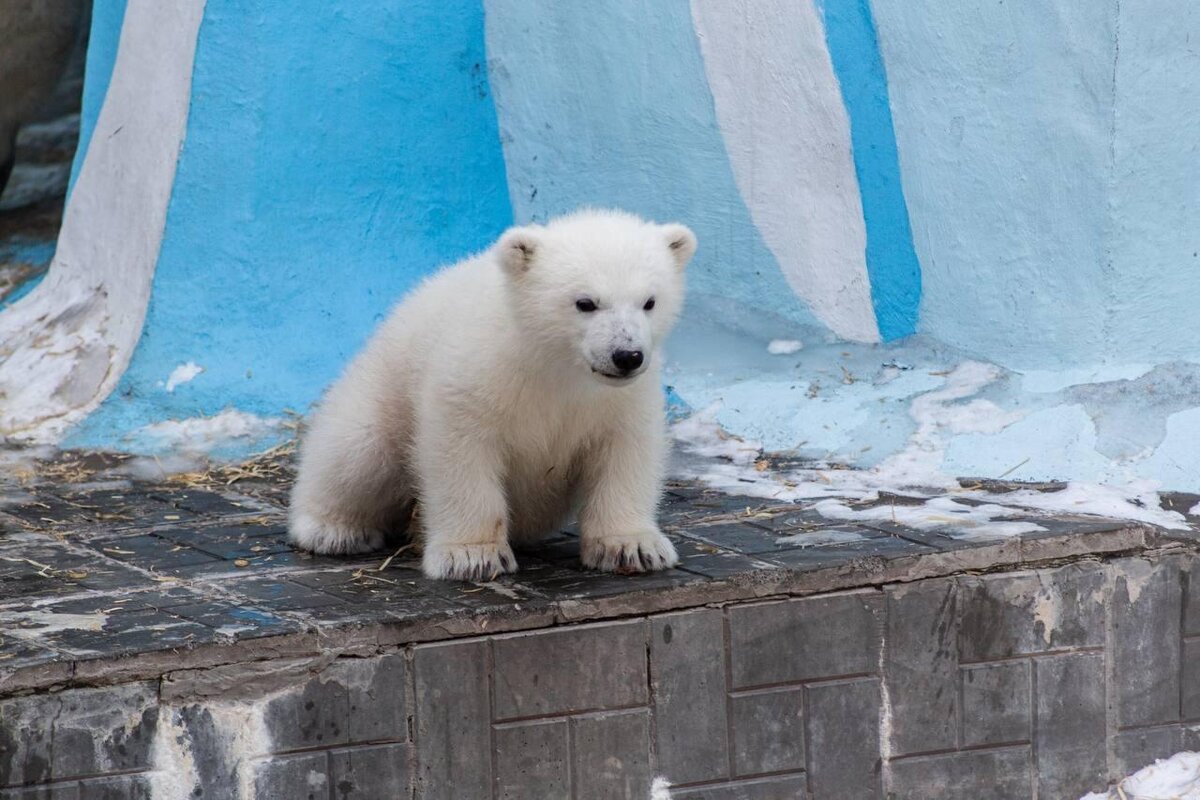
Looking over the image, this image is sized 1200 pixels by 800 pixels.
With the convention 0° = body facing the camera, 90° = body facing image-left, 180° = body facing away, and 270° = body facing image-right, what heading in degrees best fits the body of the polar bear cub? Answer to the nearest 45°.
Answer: approximately 315°
